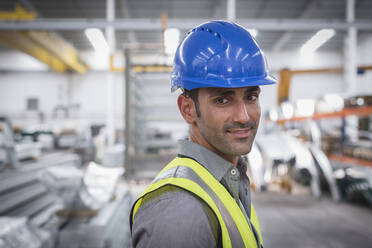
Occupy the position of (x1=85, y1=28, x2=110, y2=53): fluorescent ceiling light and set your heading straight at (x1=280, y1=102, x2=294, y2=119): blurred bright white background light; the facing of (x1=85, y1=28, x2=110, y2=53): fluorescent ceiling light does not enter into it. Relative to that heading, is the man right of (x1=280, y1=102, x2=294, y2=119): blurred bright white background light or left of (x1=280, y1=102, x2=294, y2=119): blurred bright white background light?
right

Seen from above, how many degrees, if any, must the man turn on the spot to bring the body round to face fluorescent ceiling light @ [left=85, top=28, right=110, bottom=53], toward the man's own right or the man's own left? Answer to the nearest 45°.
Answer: approximately 180°
